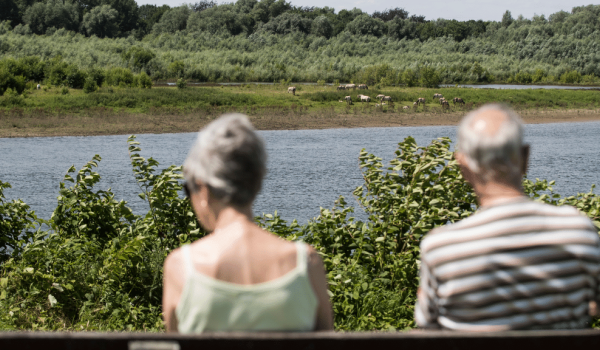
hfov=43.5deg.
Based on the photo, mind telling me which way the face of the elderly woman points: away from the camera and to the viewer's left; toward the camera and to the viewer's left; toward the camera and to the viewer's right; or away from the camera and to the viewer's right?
away from the camera and to the viewer's left

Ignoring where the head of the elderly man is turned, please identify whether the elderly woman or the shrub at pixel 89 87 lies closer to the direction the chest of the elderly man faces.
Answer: the shrub

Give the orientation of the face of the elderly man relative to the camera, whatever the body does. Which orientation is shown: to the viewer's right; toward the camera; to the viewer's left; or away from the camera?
away from the camera

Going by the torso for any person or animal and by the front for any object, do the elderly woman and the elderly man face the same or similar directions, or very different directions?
same or similar directions

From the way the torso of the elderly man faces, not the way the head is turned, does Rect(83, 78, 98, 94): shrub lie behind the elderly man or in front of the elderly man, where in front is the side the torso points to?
in front

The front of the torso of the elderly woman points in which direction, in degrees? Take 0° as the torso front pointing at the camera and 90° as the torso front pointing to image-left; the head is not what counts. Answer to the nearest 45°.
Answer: approximately 180°

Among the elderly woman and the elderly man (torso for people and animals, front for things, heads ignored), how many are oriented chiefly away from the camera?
2

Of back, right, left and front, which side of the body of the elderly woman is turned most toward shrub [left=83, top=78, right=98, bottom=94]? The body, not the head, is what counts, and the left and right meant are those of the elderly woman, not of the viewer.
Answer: front

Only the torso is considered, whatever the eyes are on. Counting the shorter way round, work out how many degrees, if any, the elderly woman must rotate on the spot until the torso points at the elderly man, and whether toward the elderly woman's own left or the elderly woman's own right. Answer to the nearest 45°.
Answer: approximately 90° to the elderly woman's own right

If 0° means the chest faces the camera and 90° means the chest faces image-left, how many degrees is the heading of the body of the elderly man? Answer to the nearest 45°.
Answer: approximately 180°

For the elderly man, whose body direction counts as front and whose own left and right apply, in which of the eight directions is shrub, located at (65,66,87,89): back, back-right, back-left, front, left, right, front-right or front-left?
front-left

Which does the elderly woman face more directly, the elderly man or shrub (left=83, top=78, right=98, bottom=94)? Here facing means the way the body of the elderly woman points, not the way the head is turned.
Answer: the shrub
